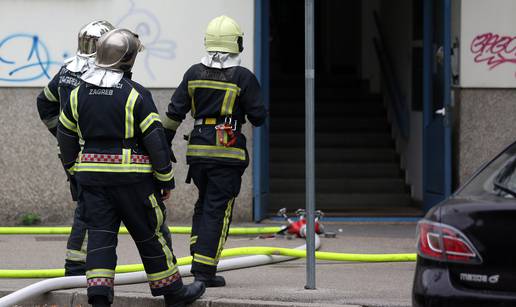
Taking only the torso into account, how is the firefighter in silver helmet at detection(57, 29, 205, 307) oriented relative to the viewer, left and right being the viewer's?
facing away from the viewer and to the right of the viewer

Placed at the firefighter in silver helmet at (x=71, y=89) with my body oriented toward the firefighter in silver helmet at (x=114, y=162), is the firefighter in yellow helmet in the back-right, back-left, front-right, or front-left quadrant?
front-left

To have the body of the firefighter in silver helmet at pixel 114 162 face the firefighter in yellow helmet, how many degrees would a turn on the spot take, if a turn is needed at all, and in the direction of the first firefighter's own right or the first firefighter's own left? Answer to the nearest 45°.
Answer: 0° — they already face them

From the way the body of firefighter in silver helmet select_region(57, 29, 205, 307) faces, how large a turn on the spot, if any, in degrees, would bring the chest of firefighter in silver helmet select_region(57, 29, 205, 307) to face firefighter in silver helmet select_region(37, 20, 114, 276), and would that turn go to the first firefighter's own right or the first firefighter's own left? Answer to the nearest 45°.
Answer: approximately 45° to the first firefighter's own left

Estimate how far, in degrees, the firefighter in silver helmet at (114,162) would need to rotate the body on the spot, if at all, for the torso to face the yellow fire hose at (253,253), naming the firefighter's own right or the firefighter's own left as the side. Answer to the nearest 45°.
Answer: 0° — they already face it
